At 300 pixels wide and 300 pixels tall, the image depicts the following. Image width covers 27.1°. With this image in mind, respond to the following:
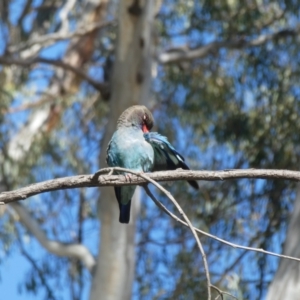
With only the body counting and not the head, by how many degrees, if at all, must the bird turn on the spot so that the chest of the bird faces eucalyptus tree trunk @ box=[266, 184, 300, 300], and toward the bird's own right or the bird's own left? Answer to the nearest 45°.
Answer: approximately 135° to the bird's own left

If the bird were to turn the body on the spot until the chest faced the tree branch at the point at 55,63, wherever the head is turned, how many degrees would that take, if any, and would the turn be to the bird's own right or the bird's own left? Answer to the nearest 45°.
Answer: approximately 180°

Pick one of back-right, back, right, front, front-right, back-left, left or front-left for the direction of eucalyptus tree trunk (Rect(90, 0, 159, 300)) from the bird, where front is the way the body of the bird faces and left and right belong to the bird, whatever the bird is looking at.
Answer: back

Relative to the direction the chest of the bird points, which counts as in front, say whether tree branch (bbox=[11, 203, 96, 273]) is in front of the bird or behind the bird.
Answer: behind

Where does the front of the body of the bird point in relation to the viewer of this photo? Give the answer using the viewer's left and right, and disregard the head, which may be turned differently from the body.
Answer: facing the viewer

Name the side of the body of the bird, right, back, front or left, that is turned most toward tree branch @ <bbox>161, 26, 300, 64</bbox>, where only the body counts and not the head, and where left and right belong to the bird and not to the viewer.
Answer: back
